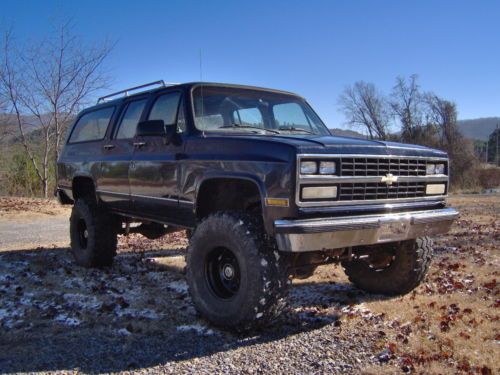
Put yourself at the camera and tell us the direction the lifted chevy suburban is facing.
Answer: facing the viewer and to the right of the viewer

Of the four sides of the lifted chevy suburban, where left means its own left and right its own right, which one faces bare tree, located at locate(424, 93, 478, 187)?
left
